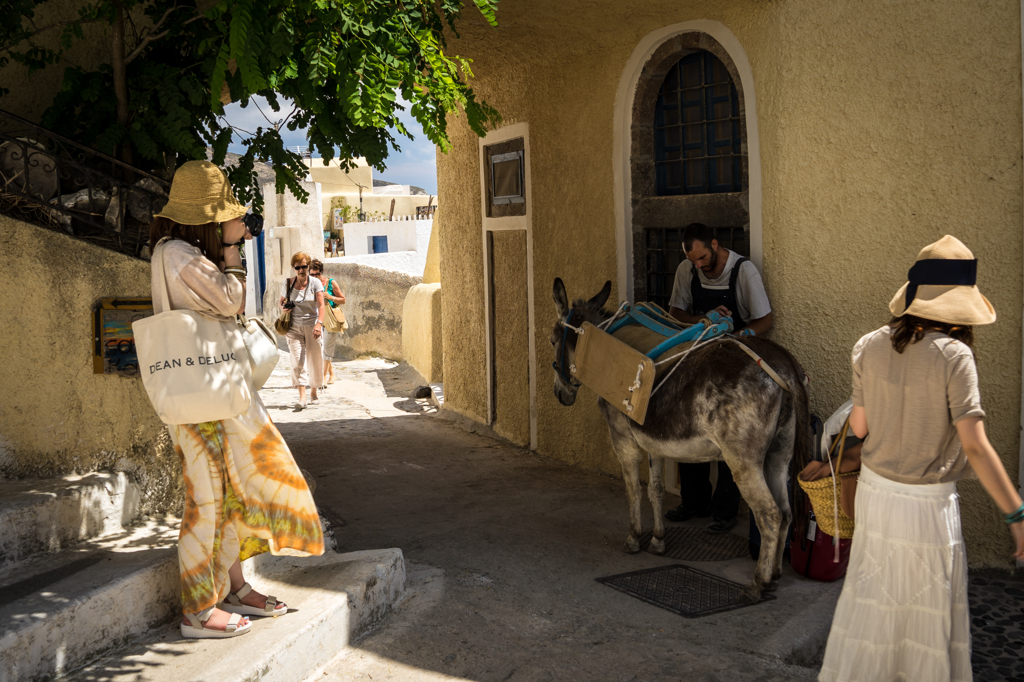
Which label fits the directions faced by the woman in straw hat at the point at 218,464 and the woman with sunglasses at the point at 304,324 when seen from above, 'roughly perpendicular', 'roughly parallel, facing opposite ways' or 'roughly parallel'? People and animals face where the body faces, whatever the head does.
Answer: roughly perpendicular

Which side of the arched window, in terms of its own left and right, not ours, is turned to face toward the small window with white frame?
right

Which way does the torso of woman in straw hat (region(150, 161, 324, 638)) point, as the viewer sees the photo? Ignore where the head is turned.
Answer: to the viewer's right

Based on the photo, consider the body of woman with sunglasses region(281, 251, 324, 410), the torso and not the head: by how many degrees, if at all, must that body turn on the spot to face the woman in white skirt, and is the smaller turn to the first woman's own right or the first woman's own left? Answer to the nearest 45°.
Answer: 0° — they already face them

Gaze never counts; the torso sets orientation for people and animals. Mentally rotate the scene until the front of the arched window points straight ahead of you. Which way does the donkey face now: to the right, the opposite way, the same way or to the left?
to the right

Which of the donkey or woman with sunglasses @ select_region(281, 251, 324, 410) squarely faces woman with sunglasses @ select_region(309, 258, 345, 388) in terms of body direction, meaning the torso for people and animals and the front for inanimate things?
the donkey

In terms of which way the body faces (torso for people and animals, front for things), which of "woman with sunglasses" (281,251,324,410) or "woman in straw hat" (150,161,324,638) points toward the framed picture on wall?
the woman with sunglasses

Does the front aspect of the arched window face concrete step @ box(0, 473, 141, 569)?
yes

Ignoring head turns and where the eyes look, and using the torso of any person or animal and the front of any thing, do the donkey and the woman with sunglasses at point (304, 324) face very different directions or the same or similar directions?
very different directions

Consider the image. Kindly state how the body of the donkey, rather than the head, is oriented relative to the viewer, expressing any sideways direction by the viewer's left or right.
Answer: facing away from the viewer and to the left of the viewer
